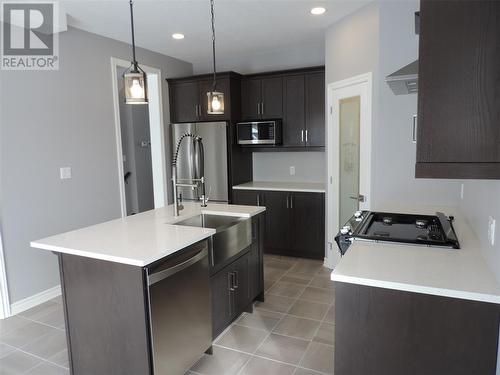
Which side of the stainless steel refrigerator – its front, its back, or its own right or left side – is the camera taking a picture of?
front

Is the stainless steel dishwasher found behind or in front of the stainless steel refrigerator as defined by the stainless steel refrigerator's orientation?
in front

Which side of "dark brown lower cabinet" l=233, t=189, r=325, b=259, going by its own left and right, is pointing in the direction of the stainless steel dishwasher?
front

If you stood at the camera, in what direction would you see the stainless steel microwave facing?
facing the viewer

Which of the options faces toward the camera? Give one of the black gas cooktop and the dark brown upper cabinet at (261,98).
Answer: the dark brown upper cabinet

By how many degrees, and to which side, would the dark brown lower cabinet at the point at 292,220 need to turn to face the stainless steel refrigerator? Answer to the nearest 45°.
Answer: approximately 90° to its right

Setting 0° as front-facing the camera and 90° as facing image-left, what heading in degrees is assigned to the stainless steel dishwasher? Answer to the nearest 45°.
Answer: approximately 315°

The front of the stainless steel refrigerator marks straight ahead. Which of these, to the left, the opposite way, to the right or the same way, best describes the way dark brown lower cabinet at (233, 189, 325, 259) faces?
the same way

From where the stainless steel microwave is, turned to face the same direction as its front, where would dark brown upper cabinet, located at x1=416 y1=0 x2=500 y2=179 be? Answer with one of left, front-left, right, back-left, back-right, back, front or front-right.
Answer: front

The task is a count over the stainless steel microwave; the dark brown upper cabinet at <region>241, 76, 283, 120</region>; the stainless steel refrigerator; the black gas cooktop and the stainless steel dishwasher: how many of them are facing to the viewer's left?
1

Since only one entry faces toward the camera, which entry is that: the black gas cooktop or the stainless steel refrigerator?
the stainless steel refrigerator

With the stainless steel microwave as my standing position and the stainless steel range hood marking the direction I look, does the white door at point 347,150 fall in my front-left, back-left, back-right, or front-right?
front-left

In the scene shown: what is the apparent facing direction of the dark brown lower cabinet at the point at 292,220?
toward the camera

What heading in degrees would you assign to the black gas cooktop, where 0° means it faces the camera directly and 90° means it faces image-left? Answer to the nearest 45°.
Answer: approximately 90°

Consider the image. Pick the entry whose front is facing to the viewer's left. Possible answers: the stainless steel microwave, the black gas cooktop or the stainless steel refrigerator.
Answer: the black gas cooktop
